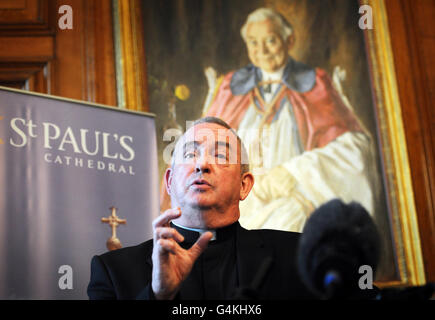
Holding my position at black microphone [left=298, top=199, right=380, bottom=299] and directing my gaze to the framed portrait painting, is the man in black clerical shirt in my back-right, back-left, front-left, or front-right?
front-left

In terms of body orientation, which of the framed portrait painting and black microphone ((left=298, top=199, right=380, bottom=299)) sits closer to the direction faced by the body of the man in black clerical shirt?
the black microphone

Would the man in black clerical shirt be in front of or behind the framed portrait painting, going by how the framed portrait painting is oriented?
in front

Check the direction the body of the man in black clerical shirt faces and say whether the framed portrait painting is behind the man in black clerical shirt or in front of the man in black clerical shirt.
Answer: behind

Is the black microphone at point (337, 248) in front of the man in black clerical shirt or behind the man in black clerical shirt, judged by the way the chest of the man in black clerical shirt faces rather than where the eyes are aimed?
in front

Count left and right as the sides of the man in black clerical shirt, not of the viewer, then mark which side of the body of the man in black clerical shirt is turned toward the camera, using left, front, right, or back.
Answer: front

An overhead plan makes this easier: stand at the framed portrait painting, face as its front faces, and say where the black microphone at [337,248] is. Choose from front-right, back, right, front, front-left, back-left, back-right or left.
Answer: front

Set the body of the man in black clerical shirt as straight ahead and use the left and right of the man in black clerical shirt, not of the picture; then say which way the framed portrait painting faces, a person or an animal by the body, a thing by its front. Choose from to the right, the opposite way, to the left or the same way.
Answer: the same way

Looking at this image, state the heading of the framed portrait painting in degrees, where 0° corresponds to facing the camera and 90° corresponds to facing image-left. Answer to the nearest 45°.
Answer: approximately 0°

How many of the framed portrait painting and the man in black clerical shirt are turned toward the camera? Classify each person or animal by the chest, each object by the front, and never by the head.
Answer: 2
